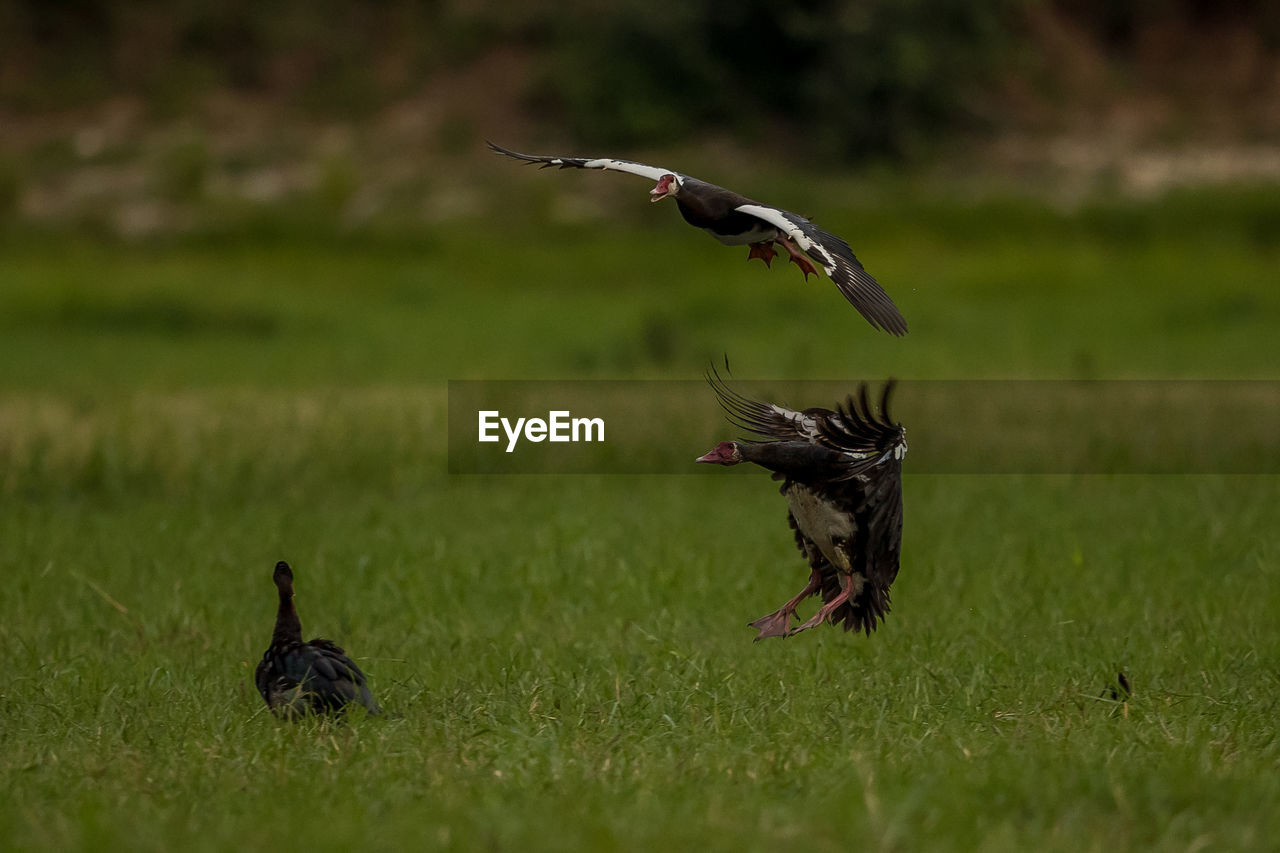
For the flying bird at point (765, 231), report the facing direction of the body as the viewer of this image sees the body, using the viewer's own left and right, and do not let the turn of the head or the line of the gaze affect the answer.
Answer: facing the viewer and to the left of the viewer
